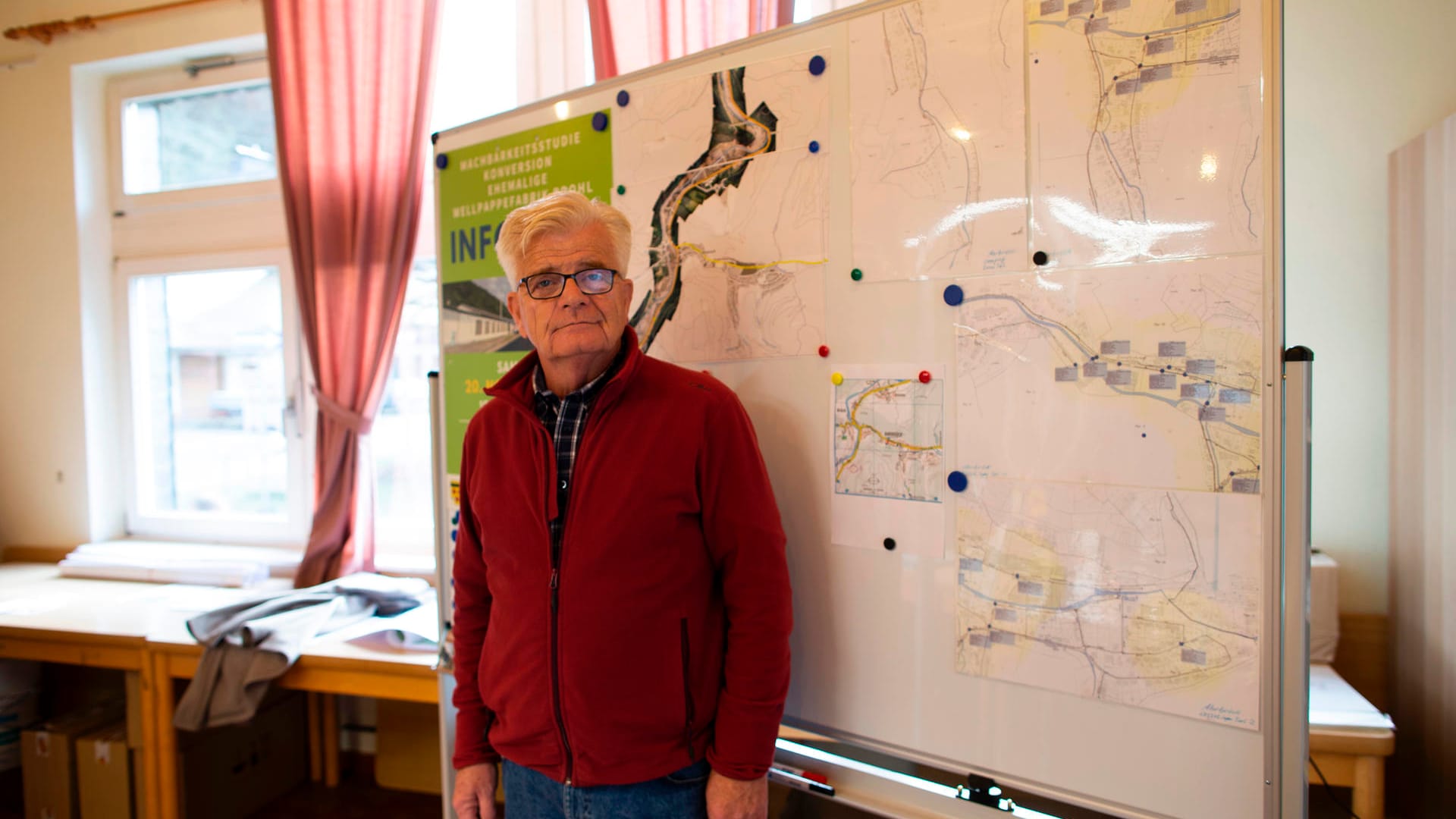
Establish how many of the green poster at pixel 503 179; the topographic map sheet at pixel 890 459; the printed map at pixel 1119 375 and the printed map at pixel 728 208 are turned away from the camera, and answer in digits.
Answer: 0

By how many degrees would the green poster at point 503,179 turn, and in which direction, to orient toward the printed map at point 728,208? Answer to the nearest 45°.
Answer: approximately 90° to its left

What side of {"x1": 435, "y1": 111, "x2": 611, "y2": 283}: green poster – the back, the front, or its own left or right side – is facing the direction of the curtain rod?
right

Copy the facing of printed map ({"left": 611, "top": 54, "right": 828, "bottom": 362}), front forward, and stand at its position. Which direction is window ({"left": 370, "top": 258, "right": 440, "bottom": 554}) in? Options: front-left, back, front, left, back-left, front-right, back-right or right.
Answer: right

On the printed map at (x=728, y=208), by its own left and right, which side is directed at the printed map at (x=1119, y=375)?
left

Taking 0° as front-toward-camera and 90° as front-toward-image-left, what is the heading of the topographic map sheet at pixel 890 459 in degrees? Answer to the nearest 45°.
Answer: approximately 45°

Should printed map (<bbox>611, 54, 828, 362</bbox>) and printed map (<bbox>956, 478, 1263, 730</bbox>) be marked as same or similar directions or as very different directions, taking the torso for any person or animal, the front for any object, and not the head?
same or similar directions

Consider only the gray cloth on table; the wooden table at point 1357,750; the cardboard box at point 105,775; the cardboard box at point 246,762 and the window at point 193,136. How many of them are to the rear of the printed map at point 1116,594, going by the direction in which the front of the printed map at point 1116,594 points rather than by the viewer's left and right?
1

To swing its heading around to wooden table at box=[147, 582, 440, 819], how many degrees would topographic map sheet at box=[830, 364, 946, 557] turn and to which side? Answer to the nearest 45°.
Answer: approximately 45° to its right

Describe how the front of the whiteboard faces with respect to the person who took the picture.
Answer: facing the viewer and to the left of the viewer

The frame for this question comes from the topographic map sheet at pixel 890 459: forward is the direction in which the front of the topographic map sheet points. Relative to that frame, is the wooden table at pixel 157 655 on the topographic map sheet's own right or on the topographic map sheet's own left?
on the topographic map sheet's own right

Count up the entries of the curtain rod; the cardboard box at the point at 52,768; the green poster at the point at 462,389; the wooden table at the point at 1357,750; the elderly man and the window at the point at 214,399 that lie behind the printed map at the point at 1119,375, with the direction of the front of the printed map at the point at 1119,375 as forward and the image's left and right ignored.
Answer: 1

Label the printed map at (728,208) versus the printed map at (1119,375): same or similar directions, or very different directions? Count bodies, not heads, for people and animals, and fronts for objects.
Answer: same or similar directions
